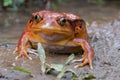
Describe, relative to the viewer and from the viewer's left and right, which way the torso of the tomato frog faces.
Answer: facing the viewer and to the left of the viewer
